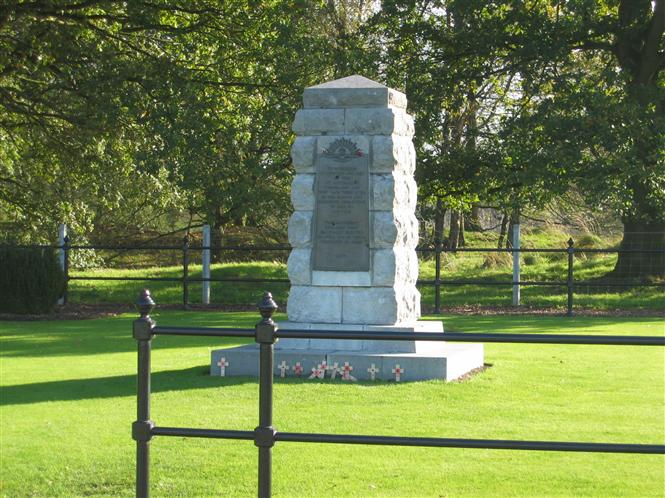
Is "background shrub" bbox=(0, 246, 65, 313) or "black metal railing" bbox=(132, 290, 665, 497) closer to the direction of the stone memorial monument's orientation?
the black metal railing

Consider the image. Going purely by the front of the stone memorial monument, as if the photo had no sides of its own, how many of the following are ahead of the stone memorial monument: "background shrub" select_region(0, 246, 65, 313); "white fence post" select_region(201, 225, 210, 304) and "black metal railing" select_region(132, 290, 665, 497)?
1

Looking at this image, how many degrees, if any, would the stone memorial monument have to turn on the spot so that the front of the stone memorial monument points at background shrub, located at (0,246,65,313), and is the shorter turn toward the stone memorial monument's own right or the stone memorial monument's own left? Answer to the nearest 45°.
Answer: approximately 135° to the stone memorial monument's own right

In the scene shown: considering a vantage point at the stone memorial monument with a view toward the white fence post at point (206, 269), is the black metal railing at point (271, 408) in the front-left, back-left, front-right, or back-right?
back-left

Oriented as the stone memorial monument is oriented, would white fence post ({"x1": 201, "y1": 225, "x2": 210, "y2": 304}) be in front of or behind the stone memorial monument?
behind

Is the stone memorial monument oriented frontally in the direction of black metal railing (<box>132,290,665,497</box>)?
yes

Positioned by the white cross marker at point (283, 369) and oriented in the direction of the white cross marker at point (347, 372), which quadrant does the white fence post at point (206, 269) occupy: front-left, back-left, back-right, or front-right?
back-left

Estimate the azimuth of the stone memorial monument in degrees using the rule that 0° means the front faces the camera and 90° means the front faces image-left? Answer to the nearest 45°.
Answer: approximately 0°
